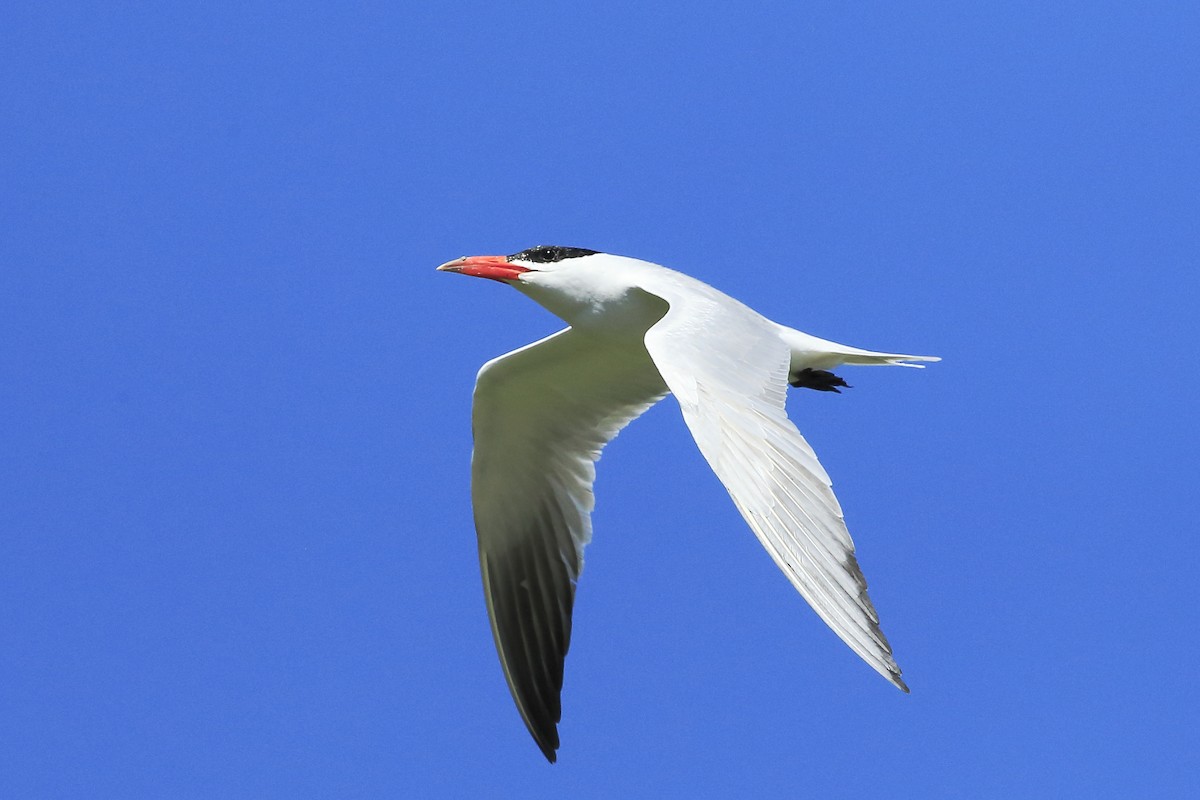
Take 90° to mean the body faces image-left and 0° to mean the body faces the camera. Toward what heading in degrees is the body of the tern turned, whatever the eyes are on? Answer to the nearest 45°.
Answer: approximately 45°
